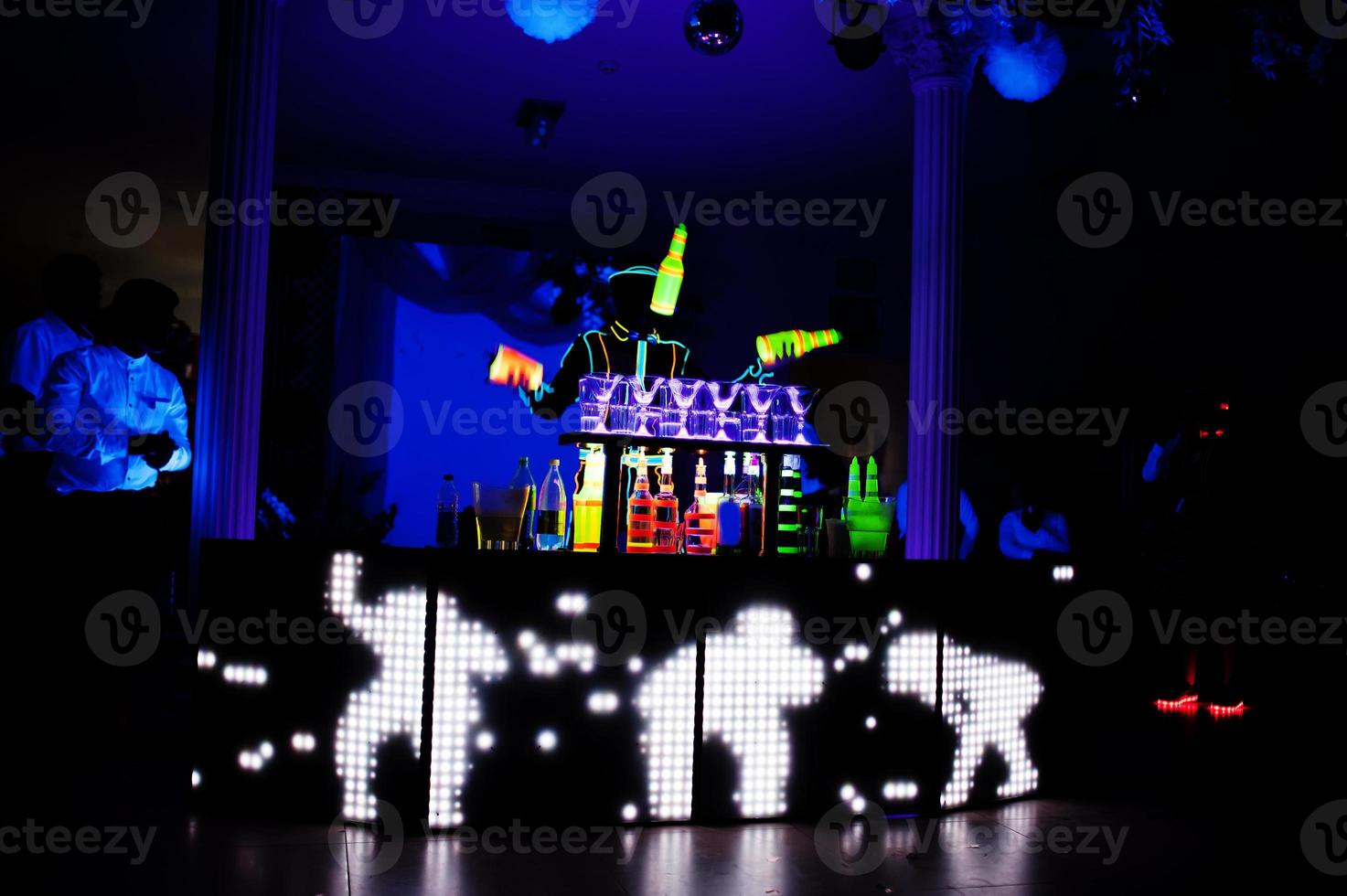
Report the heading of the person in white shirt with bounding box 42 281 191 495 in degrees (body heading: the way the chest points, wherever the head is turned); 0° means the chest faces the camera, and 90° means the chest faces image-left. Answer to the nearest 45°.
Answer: approximately 315°

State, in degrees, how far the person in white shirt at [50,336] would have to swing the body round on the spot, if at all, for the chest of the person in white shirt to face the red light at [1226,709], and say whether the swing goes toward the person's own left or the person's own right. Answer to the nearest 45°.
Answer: approximately 45° to the person's own left

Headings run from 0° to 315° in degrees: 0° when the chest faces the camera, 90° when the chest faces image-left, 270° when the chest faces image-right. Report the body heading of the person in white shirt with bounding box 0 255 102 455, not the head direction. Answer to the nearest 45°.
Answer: approximately 315°

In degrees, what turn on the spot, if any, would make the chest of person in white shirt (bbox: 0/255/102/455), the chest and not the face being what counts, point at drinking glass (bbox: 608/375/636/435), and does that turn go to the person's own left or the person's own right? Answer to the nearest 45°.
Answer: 0° — they already face it

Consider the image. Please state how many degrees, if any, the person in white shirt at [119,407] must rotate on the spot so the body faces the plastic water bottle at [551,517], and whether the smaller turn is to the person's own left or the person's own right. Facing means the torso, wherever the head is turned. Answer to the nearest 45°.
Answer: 0° — they already face it

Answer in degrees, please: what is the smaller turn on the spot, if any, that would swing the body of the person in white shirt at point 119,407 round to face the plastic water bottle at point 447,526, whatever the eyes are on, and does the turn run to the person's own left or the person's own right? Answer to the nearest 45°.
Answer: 0° — they already face it
